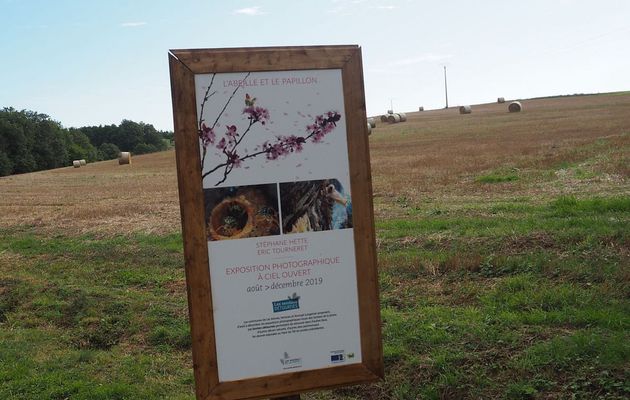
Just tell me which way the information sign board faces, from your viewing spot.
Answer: facing the viewer
